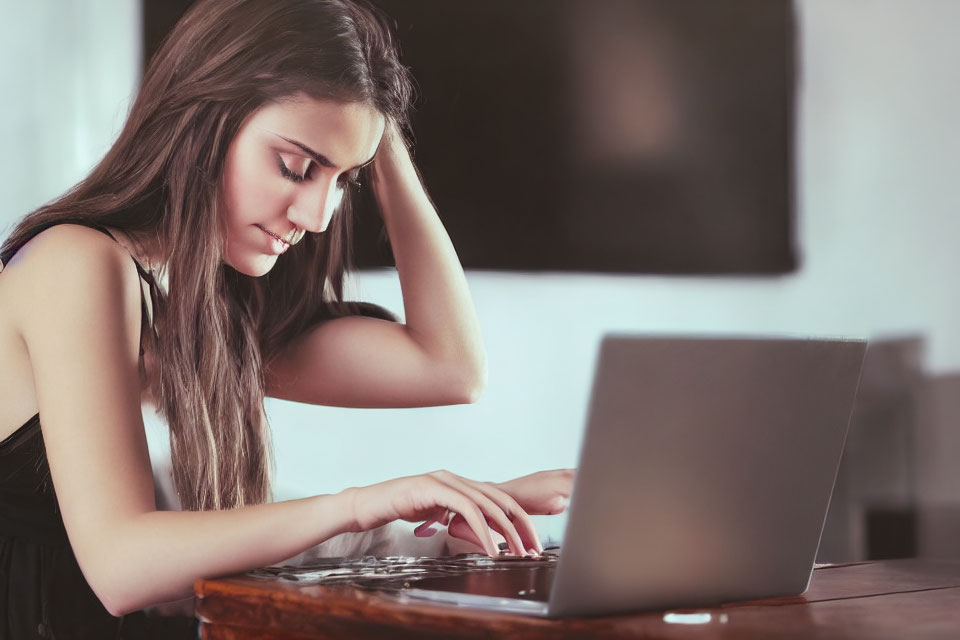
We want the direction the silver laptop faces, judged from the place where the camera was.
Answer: facing away from the viewer and to the left of the viewer

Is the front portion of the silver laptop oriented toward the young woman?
yes
